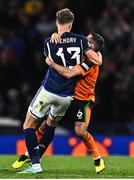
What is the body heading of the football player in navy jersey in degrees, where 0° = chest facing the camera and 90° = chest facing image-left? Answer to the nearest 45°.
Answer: approximately 180°
